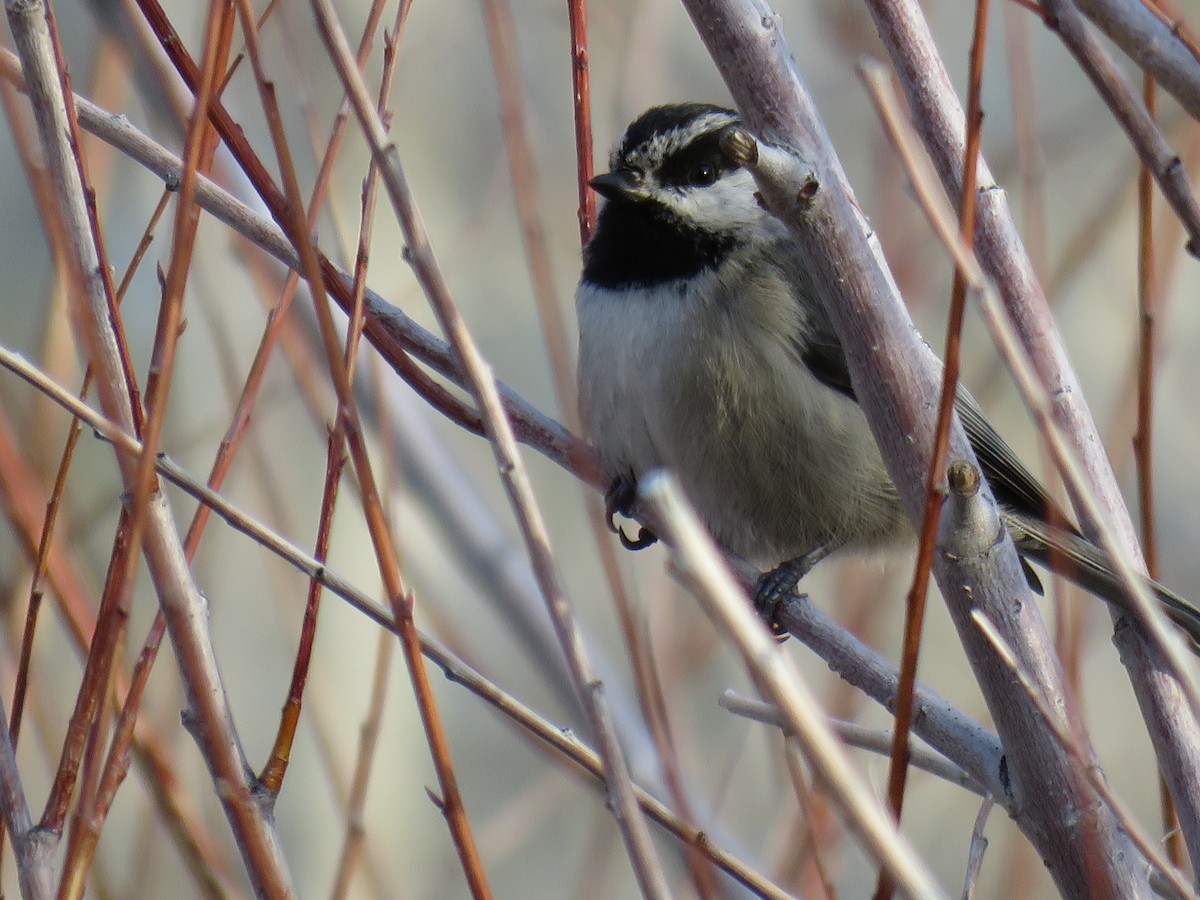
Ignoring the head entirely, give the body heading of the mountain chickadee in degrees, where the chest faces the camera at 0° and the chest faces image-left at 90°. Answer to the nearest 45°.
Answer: approximately 45°

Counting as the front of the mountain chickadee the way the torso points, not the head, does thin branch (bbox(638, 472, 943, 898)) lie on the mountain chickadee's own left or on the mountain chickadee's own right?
on the mountain chickadee's own left

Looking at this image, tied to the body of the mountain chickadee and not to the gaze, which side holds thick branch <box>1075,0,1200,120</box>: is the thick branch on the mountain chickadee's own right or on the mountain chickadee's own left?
on the mountain chickadee's own left
